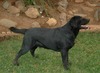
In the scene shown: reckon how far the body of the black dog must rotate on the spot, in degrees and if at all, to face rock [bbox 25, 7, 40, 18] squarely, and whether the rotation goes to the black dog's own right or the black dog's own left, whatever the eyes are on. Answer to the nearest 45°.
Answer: approximately 90° to the black dog's own left

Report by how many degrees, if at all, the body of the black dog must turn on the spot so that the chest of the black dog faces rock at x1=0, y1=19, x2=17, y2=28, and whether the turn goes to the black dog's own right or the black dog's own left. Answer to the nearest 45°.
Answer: approximately 135° to the black dog's own left

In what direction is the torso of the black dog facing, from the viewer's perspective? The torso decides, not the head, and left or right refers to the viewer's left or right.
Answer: facing to the right of the viewer

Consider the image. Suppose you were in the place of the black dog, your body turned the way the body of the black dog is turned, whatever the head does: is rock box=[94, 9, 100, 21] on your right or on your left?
on your left

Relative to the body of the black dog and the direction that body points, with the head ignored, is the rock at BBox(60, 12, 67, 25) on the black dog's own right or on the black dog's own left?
on the black dog's own left

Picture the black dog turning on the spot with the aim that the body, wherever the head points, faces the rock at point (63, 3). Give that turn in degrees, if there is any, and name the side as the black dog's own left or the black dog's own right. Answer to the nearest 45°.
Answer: approximately 90° to the black dog's own left

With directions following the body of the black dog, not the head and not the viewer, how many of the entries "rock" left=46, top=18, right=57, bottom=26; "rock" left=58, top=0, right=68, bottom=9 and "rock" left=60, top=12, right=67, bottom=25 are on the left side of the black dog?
3

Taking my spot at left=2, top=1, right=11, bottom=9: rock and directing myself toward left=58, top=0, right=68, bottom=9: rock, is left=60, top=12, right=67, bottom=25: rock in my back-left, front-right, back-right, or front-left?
front-right

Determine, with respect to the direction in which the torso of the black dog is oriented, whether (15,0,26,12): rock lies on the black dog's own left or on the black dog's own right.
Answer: on the black dog's own left

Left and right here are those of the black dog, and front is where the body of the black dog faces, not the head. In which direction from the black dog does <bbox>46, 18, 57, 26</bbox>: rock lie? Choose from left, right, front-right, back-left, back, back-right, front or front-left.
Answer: left

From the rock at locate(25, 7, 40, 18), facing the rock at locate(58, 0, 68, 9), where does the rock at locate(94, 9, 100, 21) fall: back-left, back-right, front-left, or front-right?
front-right
